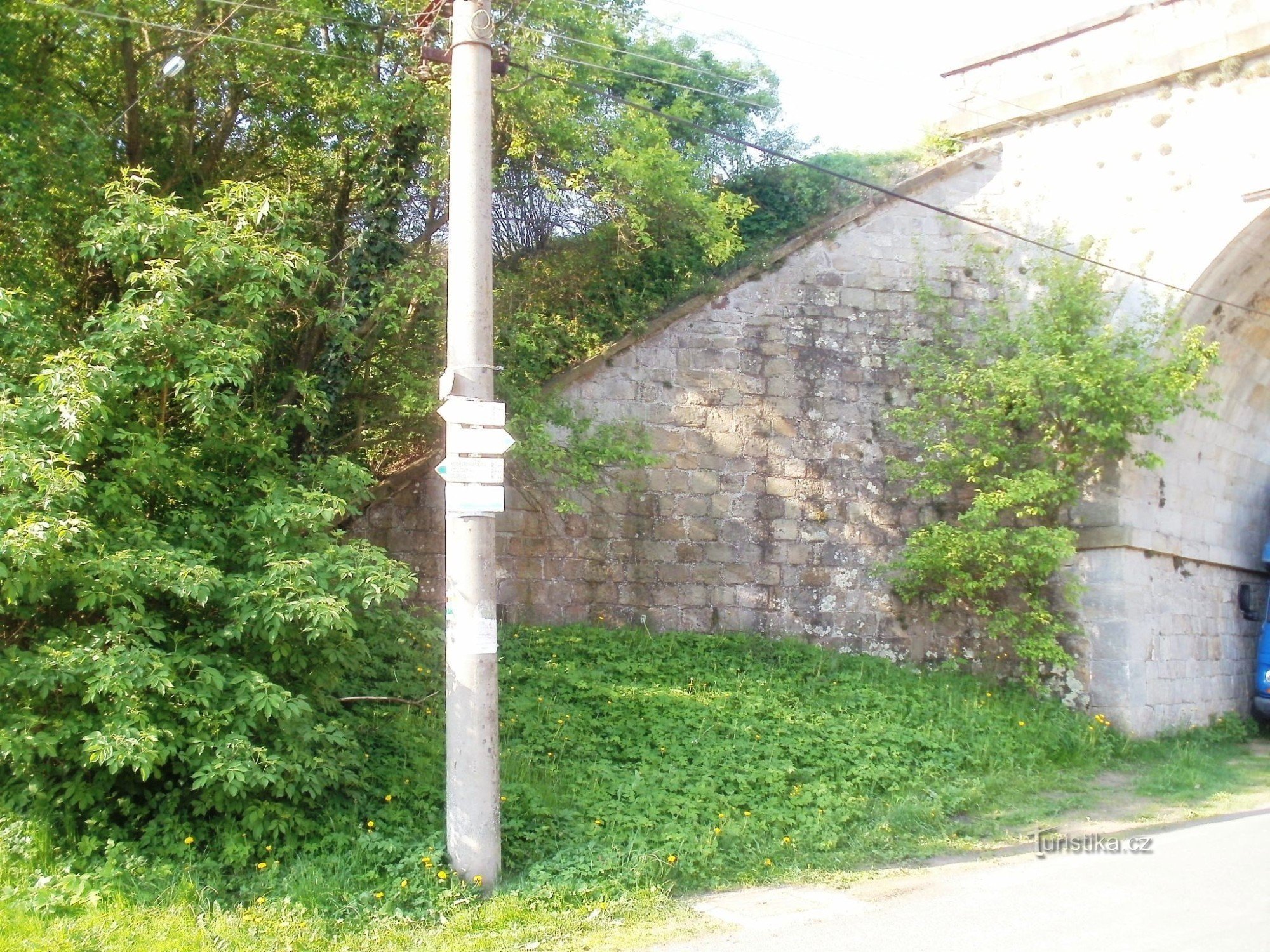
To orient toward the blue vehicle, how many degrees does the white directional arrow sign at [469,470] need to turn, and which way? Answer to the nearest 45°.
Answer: approximately 135° to its left

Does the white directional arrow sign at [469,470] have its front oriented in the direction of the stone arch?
no

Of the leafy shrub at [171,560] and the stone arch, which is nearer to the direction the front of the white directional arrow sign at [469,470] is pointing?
the leafy shrub

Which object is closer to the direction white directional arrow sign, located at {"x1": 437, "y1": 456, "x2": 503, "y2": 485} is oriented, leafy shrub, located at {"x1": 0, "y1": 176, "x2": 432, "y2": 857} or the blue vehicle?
the leafy shrub
